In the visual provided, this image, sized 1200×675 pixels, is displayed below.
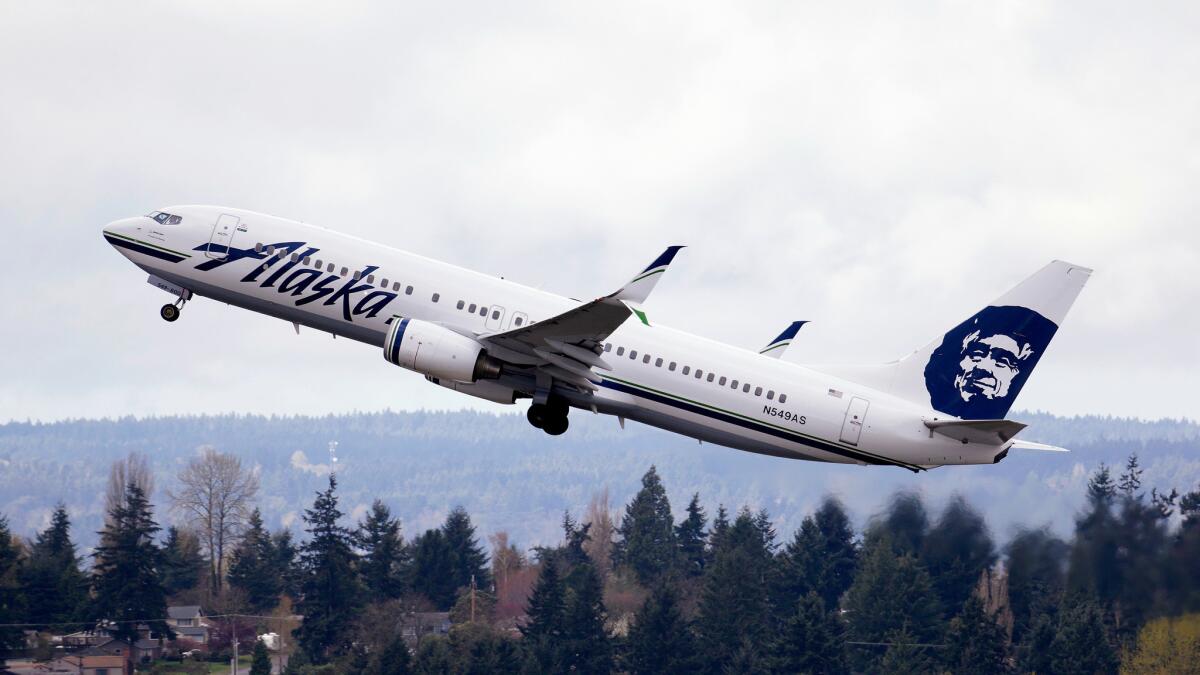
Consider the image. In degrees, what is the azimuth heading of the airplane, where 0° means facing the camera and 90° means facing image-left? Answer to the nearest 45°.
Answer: approximately 90°
